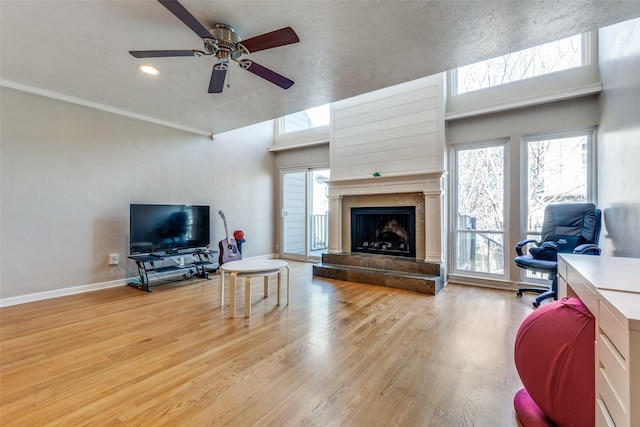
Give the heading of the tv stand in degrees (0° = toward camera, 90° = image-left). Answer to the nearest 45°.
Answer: approximately 315°

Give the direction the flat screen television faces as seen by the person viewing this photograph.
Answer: facing the viewer and to the right of the viewer

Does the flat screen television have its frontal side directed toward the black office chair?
yes

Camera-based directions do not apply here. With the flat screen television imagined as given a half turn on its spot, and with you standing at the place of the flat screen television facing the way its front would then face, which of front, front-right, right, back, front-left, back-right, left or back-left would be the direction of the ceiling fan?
back-left

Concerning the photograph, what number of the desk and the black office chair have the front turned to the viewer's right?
0

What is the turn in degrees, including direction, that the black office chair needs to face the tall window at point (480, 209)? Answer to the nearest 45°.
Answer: approximately 90° to its right

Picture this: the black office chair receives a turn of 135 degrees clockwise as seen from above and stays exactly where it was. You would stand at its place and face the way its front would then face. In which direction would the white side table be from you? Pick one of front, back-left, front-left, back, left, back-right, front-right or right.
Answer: back-left

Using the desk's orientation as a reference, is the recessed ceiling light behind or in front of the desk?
in front

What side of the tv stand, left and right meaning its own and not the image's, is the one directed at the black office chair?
front

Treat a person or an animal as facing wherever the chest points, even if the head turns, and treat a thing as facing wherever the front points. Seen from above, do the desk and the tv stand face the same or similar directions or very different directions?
very different directions

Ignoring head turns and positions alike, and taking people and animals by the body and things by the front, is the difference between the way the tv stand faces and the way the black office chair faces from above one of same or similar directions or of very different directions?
very different directions

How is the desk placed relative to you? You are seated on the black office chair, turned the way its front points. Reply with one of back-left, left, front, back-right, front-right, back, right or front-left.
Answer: front-left

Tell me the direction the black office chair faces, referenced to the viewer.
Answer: facing the viewer and to the left of the viewer

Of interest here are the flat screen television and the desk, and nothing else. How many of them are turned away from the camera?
0
